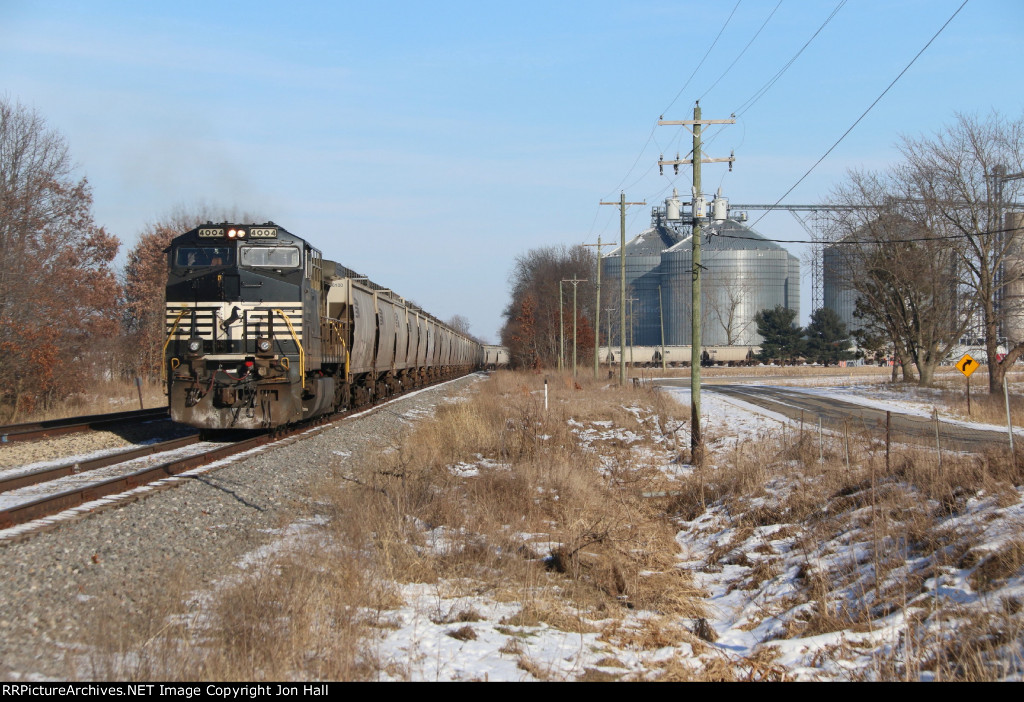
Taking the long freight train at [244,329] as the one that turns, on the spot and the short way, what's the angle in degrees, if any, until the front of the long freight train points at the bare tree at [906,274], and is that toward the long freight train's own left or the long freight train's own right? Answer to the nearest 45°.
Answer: approximately 135° to the long freight train's own left

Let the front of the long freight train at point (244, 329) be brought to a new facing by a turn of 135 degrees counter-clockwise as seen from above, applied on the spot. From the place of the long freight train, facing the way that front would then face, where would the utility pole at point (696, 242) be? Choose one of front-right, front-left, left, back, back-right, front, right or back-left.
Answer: front-right

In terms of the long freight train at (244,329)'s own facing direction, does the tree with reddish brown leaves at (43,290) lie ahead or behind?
ahead

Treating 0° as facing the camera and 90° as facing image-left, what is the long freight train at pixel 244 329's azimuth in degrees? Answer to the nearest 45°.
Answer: approximately 0°

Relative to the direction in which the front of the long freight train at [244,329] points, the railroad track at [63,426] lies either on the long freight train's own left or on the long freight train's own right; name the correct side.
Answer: on the long freight train's own right
